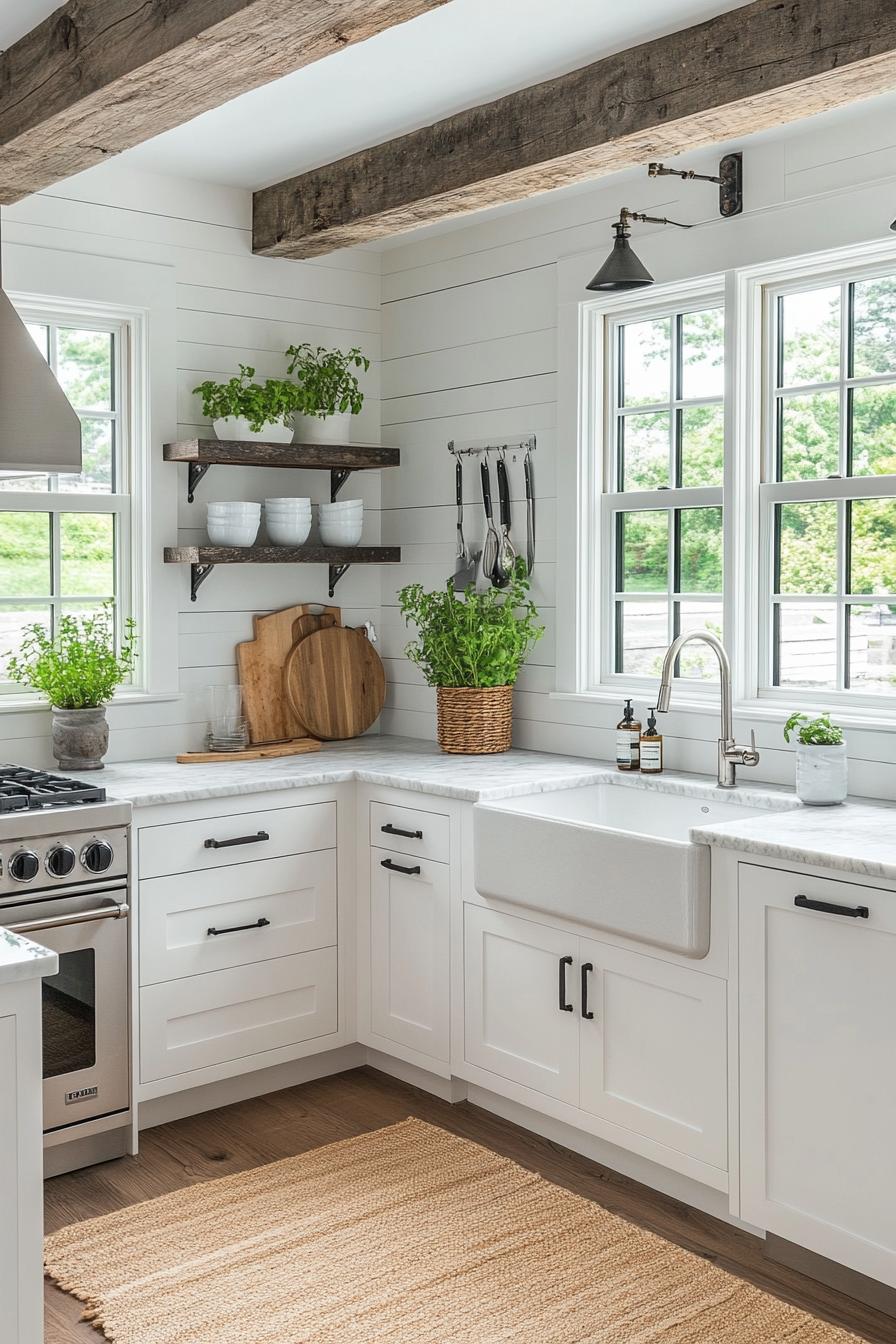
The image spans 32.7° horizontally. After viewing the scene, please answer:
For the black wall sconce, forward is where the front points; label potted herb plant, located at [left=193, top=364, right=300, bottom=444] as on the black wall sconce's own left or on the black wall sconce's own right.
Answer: on the black wall sconce's own right

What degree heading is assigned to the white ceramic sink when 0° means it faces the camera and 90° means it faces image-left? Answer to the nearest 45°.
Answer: approximately 45°

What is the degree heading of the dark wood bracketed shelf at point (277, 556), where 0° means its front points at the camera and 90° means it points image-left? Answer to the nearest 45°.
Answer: approximately 315°

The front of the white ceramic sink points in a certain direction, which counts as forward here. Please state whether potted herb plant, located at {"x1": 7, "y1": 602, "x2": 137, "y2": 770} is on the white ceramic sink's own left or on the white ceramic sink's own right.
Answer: on the white ceramic sink's own right

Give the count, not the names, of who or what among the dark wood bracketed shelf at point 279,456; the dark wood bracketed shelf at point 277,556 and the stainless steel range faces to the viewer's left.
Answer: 0

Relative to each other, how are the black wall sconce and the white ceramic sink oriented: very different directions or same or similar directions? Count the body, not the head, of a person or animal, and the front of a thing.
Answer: same or similar directions

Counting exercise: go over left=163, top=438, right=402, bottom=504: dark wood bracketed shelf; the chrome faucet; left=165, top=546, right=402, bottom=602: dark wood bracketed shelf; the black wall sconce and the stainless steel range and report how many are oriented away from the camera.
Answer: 0

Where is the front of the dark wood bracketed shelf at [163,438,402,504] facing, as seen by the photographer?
facing the viewer and to the right of the viewer

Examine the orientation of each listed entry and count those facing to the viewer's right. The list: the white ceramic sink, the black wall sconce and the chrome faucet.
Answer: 0

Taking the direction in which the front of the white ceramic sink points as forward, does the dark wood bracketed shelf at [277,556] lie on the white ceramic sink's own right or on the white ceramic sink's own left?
on the white ceramic sink's own right

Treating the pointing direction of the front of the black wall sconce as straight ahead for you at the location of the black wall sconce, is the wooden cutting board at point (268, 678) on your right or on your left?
on your right
